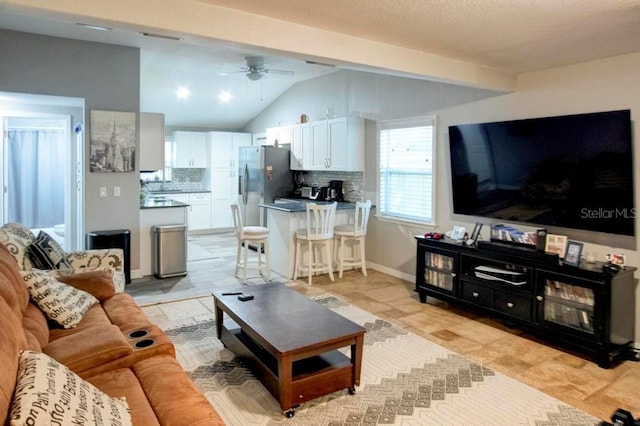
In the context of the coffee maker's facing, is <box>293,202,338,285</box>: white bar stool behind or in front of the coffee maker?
in front

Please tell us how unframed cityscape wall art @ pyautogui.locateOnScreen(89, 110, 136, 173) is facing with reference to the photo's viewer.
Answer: facing the viewer

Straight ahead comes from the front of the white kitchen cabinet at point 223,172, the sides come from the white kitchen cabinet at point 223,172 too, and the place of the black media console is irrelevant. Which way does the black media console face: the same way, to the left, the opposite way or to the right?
to the right

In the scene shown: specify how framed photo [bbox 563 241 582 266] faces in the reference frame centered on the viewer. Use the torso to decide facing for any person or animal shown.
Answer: facing the viewer and to the left of the viewer

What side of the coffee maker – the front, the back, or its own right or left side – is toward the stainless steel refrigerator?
right

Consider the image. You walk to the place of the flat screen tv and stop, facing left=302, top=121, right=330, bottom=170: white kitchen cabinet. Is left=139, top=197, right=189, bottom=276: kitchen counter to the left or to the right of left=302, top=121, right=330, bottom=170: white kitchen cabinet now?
left

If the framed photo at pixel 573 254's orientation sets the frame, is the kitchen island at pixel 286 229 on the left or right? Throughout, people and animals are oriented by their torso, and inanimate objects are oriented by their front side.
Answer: on its right

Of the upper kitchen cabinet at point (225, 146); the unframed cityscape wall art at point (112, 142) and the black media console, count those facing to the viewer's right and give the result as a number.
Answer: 0

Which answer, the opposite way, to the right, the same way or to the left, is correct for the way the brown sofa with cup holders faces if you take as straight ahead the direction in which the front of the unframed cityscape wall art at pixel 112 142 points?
to the left

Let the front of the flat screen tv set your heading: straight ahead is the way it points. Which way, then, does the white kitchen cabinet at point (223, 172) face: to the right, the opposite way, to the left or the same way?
to the left

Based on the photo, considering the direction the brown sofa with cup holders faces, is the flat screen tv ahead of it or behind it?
ahead

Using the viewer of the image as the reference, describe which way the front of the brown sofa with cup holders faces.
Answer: facing to the right of the viewer

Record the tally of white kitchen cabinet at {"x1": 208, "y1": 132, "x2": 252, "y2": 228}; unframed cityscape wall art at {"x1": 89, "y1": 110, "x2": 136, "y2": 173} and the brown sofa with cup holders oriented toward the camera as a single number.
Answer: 2

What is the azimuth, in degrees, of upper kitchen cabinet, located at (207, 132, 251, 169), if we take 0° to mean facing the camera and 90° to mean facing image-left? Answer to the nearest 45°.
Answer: approximately 0°
